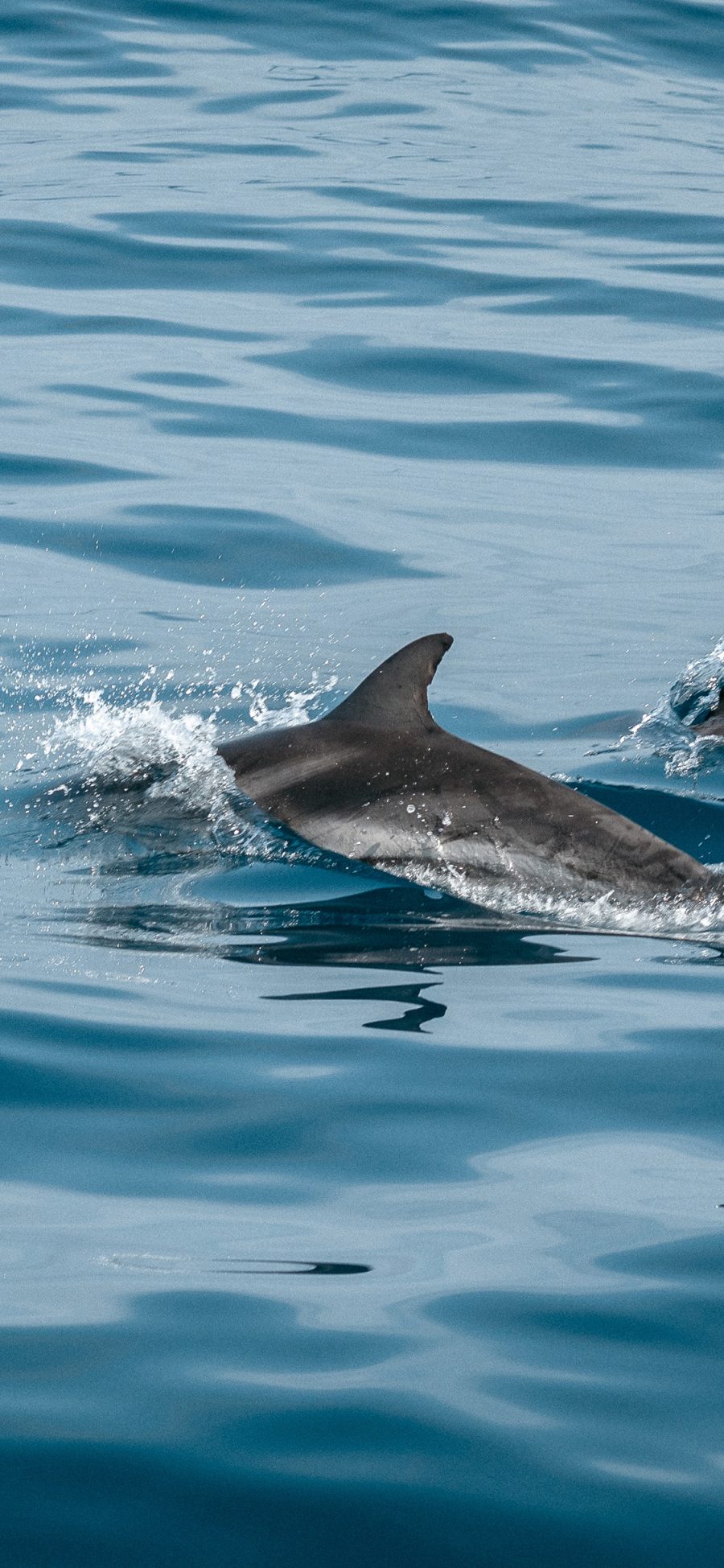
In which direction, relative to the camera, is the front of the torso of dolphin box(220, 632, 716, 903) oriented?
to the viewer's left
